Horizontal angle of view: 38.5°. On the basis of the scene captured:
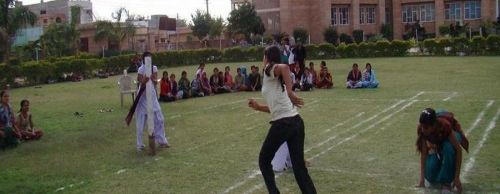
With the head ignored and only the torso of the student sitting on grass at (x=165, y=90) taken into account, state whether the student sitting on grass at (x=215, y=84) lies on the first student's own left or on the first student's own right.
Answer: on the first student's own left

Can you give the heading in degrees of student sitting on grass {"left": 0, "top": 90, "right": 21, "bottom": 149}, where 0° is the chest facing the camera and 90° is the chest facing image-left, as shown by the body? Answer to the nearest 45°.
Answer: approximately 315°

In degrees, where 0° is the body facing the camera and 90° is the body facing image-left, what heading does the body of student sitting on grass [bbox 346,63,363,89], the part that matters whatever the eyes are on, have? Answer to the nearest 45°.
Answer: approximately 0°

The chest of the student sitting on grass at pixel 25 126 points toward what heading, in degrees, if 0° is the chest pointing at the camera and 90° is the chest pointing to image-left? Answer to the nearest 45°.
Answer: approximately 315°

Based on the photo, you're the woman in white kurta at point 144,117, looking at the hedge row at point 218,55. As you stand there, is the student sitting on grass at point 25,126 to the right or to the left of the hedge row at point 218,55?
left

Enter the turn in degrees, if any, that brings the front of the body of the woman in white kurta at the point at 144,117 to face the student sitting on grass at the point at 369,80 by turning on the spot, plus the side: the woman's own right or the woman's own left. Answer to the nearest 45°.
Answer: approximately 135° to the woman's own left

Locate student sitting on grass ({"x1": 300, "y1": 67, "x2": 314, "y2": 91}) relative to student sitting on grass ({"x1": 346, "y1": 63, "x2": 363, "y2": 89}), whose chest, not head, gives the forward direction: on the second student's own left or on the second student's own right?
on the second student's own right

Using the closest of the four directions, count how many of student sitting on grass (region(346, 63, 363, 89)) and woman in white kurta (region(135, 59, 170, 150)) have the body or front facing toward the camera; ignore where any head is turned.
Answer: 2

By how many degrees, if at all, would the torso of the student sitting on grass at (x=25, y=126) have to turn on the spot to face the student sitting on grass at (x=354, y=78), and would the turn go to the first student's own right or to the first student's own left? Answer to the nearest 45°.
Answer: approximately 90° to the first student's own left

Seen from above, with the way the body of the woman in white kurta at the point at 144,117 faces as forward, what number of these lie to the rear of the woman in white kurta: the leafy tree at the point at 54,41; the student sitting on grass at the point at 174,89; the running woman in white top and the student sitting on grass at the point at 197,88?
3

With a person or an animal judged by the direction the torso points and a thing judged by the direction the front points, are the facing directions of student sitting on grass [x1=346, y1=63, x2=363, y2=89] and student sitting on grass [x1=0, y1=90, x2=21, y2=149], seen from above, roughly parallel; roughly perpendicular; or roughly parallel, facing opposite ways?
roughly perpendicular

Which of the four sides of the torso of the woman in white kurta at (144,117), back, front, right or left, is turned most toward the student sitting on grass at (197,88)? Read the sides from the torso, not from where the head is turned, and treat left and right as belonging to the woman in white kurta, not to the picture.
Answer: back
